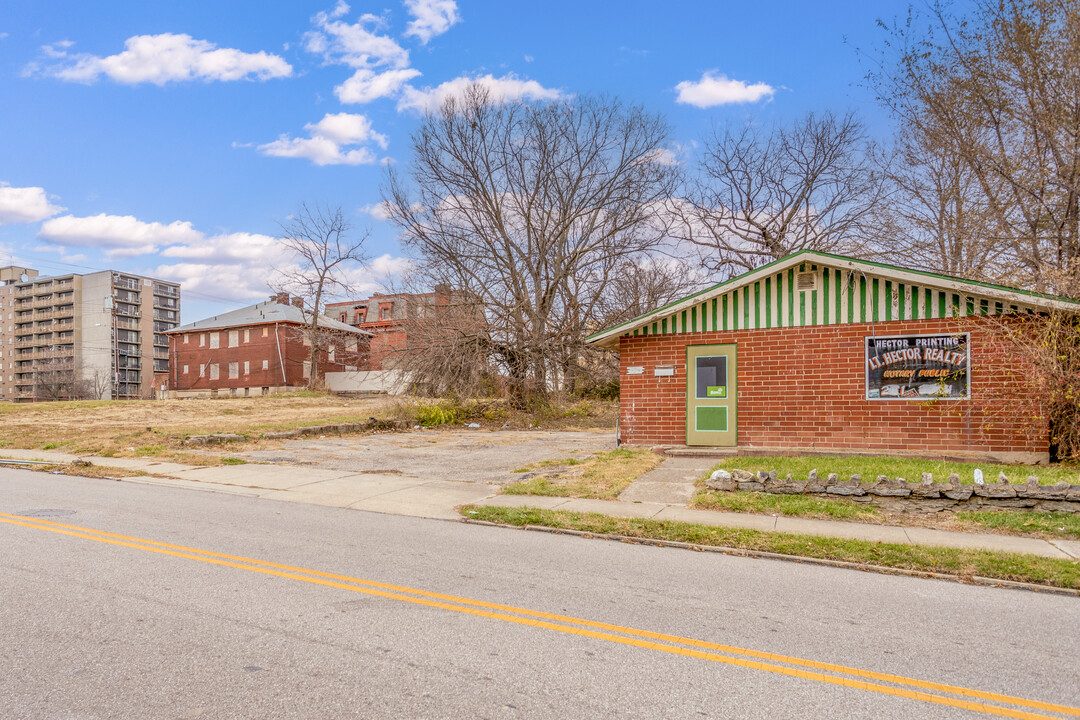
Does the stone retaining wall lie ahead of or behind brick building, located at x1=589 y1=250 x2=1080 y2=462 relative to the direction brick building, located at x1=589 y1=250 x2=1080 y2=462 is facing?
ahead

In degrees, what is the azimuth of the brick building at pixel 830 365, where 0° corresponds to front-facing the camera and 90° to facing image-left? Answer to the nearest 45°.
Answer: approximately 0°
